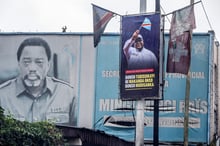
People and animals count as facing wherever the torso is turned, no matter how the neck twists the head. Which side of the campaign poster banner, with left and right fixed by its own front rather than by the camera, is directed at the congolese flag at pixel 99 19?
right

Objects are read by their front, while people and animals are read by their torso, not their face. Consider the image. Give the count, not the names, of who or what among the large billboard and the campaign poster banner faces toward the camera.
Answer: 2

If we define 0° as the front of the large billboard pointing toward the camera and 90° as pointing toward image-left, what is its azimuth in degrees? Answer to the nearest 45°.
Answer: approximately 0°

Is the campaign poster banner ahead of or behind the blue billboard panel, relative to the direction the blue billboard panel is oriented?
ahead

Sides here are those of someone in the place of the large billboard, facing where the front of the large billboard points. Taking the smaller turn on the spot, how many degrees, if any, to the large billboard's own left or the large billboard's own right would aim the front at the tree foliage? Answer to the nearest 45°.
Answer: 0° — it already faces it

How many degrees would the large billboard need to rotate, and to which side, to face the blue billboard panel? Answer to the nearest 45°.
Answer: approximately 90° to its left

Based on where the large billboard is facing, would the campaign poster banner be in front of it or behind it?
in front

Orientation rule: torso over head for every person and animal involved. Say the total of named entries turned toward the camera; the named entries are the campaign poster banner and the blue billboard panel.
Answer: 2

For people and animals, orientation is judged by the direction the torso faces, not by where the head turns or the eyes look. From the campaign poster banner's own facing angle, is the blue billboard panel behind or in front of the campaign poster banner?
behind

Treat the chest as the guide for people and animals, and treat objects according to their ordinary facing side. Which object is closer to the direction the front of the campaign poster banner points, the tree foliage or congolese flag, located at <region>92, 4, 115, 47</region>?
the tree foliage
